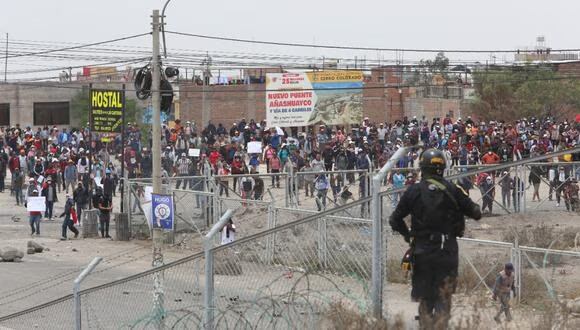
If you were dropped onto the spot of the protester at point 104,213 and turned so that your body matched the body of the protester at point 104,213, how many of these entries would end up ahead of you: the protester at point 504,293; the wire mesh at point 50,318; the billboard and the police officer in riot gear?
3

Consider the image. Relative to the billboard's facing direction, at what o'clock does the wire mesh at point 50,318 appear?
The wire mesh is roughly at 12 o'clock from the billboard.

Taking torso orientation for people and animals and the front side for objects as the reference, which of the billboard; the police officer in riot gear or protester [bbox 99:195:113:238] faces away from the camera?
the police officer in riot gear

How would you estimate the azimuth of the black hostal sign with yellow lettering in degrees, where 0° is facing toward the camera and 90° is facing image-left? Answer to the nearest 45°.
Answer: approximately 0°

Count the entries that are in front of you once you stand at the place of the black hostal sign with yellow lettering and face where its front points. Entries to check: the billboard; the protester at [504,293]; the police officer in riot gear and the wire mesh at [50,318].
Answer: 3

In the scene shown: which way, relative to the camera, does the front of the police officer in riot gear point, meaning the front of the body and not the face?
away from the camera

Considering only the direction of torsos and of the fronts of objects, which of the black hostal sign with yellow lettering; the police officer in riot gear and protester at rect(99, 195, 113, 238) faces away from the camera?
the police officer in riot gear

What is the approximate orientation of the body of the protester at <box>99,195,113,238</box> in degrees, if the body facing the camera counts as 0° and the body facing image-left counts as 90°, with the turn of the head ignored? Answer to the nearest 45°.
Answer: approximately 0°
